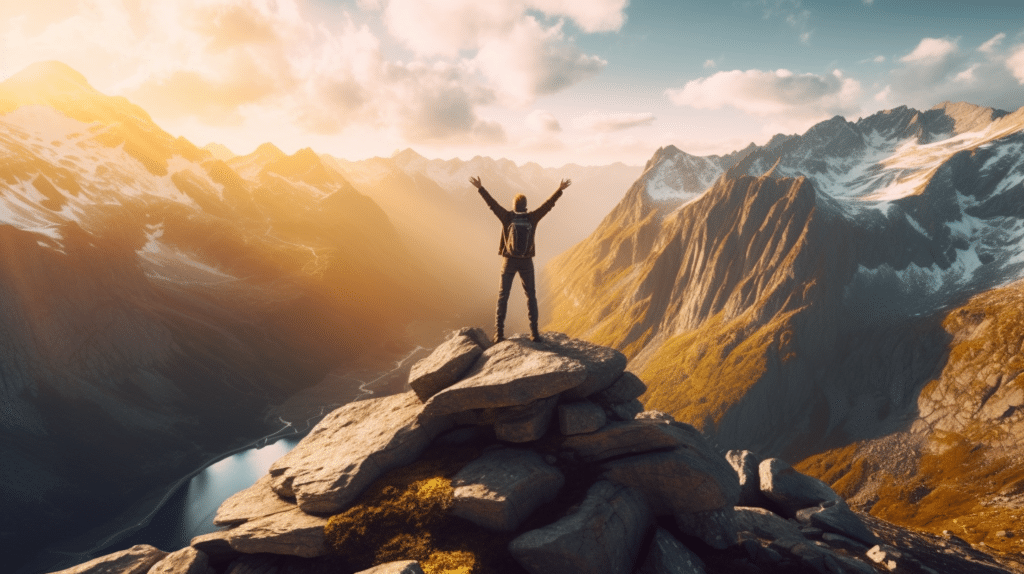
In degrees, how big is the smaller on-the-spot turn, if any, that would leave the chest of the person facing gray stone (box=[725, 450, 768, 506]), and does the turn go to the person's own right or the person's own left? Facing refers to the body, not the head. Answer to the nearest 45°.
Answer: approximately 135° to the person's own right

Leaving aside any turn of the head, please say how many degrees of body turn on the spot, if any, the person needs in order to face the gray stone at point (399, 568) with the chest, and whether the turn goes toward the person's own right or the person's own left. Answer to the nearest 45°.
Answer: approximately 135° to the person's own left

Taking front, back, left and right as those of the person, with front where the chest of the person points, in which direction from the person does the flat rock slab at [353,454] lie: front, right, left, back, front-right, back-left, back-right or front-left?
left

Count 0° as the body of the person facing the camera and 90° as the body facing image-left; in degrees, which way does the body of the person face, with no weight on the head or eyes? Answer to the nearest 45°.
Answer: approximately 180°

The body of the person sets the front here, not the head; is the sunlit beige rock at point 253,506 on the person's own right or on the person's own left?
on the person's own left

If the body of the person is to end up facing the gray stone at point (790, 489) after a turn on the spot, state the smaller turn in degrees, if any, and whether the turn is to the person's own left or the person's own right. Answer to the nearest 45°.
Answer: approximately 45° to the person's own right
